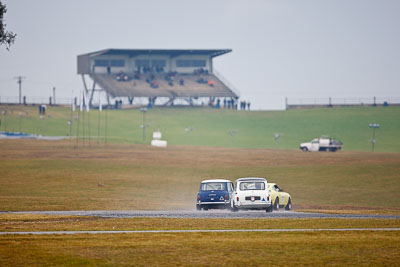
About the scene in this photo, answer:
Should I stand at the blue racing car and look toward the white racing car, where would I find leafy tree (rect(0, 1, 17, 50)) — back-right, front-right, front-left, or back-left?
back-right

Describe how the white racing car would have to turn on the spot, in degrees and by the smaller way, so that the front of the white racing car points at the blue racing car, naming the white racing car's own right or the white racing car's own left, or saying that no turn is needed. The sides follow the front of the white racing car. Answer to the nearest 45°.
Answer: approximately 45° to the white racing car's own left

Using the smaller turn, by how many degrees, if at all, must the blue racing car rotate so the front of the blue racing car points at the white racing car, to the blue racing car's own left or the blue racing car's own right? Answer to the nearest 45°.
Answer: approximately 135° to the blue racing car's own right

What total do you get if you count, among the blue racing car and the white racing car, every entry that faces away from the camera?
2

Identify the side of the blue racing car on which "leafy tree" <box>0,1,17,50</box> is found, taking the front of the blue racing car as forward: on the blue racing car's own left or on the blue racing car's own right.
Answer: on the blue racing car's own left

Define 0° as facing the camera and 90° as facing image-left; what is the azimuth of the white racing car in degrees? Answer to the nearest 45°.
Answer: approximately 180°

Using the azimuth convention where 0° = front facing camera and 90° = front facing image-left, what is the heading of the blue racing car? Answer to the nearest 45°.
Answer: approximately 180°
